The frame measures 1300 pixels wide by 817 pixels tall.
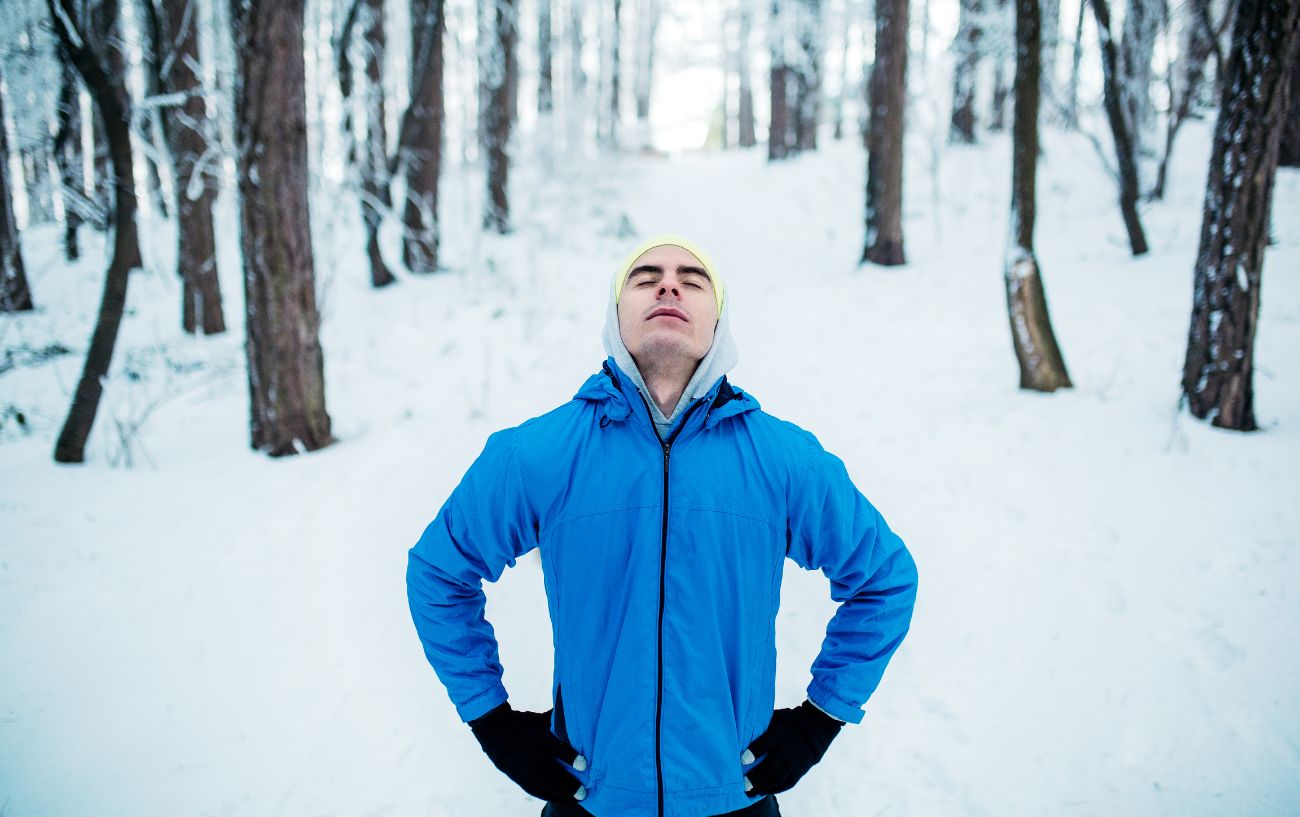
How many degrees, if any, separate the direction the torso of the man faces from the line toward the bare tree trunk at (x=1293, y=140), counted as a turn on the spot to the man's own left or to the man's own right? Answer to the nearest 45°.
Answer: approximately 135° to the man's own left

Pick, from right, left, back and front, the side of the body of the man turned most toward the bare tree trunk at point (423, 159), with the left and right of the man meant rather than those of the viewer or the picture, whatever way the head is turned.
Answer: back

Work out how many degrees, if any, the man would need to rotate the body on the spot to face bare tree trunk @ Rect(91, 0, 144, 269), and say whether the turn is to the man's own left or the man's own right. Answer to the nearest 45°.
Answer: approximately 135° to the man's own right

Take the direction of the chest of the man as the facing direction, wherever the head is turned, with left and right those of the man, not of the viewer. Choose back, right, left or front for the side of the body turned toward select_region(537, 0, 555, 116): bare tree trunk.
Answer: back

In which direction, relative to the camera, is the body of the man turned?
toward the camera

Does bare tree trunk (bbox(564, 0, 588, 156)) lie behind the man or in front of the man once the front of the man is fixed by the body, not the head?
behind

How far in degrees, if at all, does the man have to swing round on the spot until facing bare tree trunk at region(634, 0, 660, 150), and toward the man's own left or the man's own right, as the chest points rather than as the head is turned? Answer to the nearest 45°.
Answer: approximately 180°

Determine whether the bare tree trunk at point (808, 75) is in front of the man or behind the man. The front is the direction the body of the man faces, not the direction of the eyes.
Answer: behind
